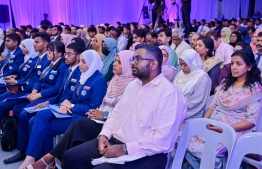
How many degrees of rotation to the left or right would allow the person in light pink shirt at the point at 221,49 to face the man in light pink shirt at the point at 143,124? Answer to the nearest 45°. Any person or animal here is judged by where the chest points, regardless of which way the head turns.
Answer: approximately 45° to their left

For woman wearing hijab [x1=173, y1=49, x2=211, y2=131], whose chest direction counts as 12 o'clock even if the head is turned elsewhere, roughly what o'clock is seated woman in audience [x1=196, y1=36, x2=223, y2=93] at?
The seated woman in audience is roughly at 5 o'clock from the woman wearing hijab.

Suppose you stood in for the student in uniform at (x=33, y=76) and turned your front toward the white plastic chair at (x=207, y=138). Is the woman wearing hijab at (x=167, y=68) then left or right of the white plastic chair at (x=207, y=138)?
left

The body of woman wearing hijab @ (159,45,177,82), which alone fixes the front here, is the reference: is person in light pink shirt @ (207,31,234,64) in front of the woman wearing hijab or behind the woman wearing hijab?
behind

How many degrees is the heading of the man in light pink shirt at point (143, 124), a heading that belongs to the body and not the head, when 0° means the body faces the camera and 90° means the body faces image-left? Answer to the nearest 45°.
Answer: approximately 45°

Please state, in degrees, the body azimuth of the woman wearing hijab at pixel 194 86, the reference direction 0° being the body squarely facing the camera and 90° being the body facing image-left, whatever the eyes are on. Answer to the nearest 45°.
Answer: approximately 45°

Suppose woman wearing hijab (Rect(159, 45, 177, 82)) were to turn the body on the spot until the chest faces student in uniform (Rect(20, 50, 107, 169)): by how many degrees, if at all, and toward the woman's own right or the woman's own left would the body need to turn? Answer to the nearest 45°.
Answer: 0° — they already face them

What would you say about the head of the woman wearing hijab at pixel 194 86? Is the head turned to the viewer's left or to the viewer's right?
to the viewer's left
